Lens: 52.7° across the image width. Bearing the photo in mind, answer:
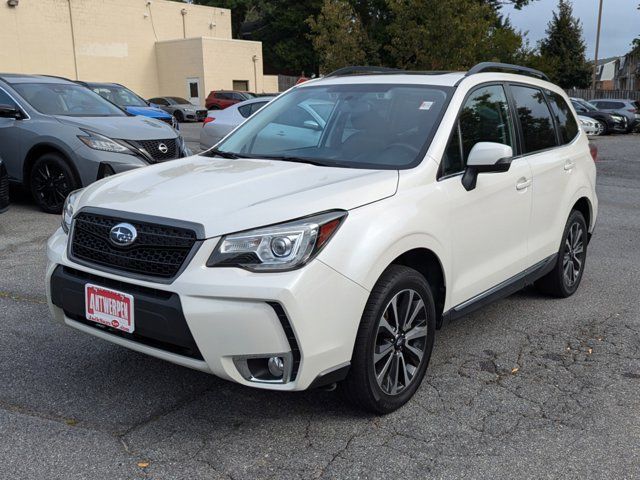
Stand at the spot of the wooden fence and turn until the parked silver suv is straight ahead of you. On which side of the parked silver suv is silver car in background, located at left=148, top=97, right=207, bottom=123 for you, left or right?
right

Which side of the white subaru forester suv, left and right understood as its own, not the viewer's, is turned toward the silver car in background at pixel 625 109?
back

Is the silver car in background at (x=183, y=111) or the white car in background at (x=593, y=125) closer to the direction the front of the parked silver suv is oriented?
the white car in background

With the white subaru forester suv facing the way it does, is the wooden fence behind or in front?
behind

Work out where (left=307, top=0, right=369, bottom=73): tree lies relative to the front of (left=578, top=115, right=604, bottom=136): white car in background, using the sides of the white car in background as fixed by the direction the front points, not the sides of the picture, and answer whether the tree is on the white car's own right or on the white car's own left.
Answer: on the white car's own right

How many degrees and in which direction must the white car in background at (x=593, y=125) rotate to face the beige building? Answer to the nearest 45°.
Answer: approximately 135° to its right

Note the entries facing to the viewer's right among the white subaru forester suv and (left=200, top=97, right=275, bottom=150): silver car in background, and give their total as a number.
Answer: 1

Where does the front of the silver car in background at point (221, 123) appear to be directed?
to the viewer's right

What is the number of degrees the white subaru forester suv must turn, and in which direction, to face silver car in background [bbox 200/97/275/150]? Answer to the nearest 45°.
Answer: approximately 135° to its right

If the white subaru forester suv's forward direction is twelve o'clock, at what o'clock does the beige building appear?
The beige building is roughly at 4 o'clock from the white subaru forester suv.

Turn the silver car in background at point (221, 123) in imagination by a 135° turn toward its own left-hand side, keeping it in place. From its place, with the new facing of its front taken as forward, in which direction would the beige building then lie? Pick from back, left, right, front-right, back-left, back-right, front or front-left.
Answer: front-right

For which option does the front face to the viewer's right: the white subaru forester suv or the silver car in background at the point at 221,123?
the silver car in background

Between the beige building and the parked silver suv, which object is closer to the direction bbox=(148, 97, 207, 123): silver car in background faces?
the parked silver suv

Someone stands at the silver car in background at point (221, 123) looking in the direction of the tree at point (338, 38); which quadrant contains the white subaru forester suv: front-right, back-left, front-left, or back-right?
back-right
